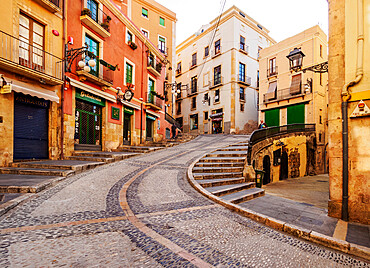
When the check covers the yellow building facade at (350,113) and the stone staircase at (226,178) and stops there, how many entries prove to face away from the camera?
0

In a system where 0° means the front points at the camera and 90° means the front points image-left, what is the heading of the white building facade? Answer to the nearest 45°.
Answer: approximately 45°

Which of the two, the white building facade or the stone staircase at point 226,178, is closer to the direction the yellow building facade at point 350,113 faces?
the stone staircase

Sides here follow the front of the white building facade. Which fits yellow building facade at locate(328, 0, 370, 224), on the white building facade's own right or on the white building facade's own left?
on the white building facade's own left

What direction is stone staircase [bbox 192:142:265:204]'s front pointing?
toward the camera

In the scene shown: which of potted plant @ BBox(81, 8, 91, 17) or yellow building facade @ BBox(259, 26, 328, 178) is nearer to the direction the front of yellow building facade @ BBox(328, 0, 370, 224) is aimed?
the potted plant

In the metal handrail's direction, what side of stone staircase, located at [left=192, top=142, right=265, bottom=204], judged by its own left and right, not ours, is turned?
left

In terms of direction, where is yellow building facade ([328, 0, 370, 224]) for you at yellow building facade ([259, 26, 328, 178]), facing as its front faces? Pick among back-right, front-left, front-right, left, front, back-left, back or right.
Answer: front-left

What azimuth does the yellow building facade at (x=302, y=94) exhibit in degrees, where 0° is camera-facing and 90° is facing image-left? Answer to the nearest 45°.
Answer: approximately 45°

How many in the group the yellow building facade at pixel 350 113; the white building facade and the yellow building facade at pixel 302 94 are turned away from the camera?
0

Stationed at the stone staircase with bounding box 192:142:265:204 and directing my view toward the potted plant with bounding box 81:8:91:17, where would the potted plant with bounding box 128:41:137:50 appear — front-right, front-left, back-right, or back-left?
front-right

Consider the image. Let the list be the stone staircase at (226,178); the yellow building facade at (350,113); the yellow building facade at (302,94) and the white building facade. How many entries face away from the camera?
0

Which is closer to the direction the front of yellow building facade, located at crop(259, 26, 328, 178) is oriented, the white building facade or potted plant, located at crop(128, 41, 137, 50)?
the potted plant

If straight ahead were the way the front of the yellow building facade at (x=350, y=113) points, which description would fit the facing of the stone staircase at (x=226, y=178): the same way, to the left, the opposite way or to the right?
to the left
